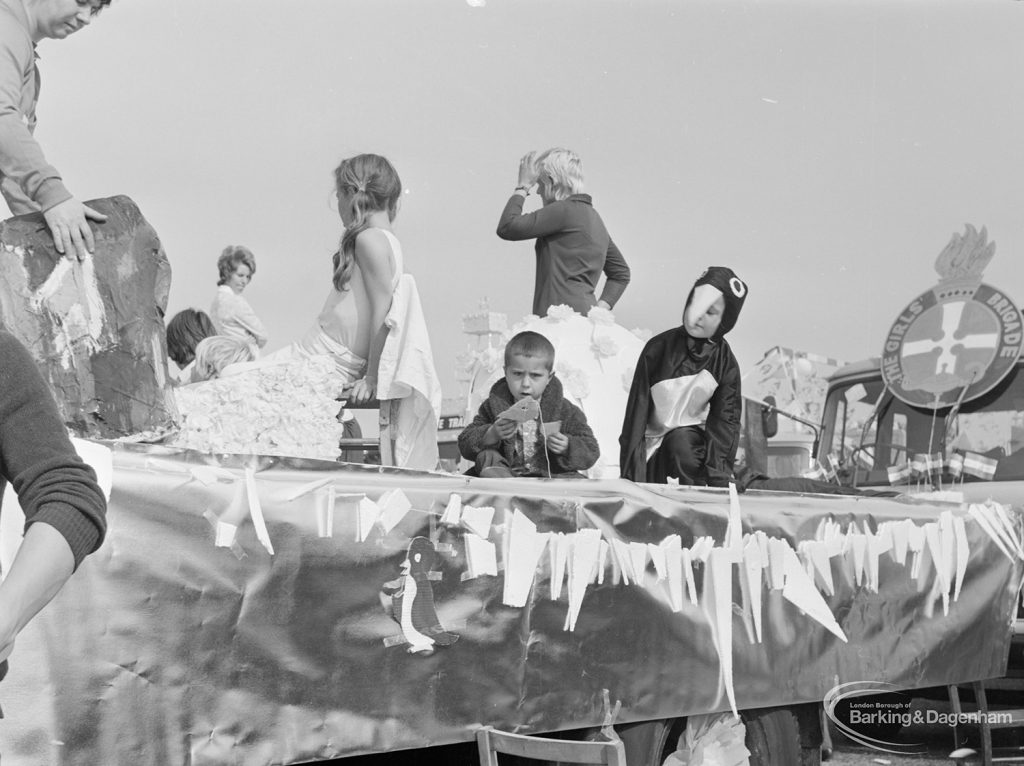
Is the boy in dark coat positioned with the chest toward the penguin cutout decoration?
yes

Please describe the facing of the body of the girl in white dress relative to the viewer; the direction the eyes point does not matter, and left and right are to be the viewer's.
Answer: facing away from the viewer and to the left of the viewer

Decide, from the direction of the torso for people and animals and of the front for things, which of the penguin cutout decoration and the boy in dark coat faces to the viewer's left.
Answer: the penguin cutout decoration

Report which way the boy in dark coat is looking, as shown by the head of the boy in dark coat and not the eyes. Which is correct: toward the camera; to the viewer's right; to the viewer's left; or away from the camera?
toward the camera

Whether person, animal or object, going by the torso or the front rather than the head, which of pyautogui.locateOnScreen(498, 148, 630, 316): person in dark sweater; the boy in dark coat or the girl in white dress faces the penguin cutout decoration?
the boy in dark coat

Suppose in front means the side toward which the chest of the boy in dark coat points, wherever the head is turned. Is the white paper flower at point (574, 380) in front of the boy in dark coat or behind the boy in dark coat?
behind

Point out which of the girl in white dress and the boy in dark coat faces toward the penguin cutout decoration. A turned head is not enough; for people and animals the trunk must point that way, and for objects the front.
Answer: the boy in dark coat

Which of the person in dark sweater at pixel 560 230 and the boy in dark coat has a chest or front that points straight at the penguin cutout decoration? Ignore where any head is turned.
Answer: the boy in dark coat

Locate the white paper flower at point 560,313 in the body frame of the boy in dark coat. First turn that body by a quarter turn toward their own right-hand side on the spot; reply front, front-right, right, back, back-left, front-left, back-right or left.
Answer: right
